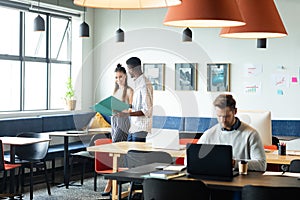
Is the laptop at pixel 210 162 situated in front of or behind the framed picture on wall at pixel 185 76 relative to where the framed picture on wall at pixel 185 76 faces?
in front

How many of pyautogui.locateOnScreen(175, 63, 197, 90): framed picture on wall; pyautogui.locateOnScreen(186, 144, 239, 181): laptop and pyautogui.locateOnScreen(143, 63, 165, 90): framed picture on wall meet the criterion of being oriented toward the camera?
2

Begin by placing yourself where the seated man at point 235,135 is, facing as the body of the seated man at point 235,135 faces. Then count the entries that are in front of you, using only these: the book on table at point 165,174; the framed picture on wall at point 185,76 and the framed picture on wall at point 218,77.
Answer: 1

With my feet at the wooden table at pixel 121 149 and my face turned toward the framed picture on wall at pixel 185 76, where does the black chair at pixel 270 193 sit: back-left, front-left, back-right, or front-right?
back-right

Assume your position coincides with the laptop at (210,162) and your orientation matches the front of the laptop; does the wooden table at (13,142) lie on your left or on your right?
on your left

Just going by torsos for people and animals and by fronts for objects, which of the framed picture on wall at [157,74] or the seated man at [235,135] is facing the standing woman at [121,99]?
the framed picture on wall

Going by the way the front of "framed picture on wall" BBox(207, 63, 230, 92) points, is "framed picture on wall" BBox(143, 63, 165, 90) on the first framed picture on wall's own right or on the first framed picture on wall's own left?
on the first framed picture on wall's own right

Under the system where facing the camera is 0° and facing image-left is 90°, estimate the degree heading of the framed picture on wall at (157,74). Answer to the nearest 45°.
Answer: approximately 0°

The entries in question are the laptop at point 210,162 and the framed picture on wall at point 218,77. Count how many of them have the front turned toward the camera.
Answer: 1

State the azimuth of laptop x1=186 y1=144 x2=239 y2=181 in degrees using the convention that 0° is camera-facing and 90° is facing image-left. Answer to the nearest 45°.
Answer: approximately 225°
